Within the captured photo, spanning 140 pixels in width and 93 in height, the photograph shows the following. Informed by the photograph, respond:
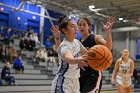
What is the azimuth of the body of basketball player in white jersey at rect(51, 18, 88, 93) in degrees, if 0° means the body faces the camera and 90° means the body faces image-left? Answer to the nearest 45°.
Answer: approximately 315°

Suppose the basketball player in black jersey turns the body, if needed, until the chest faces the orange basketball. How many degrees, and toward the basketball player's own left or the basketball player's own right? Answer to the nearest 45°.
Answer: approximately 45° to the basketball player's own left

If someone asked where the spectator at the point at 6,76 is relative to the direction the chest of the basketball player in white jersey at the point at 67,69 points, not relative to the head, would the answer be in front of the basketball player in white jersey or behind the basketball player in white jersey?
behind

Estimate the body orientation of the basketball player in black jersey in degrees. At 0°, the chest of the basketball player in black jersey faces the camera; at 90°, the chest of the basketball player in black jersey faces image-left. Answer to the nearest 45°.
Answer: approximately 45°

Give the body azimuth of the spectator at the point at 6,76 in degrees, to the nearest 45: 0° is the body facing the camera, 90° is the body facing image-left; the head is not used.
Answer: approximately 315°

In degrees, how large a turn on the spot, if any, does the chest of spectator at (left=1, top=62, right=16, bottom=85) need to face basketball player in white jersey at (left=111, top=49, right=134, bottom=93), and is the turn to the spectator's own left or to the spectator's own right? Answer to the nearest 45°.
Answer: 0° — they already face them
